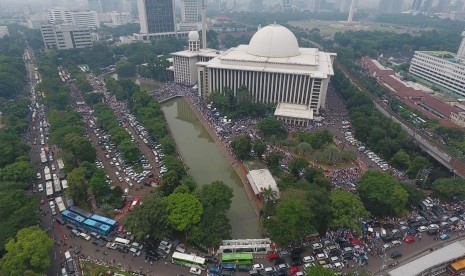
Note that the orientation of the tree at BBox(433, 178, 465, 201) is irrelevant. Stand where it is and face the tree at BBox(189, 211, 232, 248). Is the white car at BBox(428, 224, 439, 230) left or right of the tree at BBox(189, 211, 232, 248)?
left

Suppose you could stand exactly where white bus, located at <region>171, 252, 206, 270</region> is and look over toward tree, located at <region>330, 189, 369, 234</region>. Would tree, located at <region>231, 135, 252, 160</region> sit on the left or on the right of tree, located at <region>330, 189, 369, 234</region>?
left

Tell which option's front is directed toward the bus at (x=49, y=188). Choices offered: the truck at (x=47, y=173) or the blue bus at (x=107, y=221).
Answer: the truck at (x=47, y=173)

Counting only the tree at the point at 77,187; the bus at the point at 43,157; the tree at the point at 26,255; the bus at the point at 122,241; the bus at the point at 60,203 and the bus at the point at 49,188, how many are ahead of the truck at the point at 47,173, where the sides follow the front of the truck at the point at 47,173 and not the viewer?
5

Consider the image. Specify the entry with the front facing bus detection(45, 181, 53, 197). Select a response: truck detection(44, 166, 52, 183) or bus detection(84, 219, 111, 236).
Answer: truck detection(44, 166, 52, 183)
